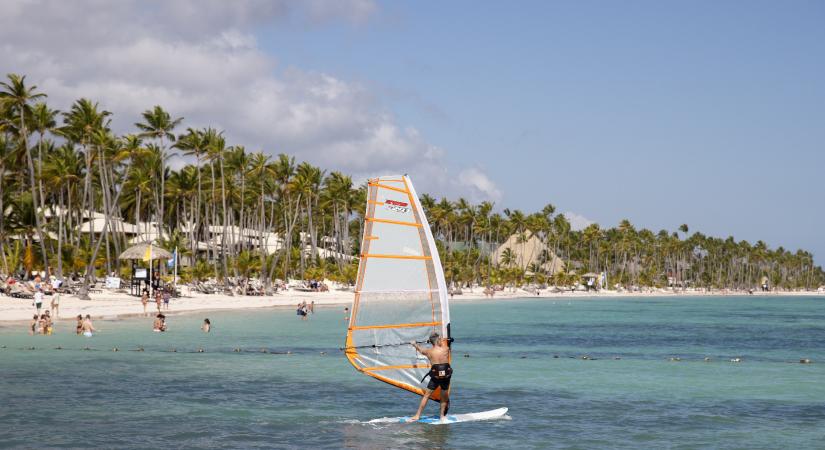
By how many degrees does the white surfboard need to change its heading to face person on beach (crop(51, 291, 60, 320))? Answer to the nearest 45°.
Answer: approximately 135° to its left

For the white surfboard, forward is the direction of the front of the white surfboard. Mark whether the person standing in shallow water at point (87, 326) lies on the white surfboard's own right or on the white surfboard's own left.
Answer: on the white surfboard's own left

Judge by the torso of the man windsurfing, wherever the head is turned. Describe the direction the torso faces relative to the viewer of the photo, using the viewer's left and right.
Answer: facing away from the viewer and to the left of the viewer

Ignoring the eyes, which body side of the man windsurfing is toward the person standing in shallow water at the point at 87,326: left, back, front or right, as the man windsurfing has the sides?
front

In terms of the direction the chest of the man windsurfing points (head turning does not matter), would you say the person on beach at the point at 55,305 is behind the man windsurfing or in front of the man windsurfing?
in front

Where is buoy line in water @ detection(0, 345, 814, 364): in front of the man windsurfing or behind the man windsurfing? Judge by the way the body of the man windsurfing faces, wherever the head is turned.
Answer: in front

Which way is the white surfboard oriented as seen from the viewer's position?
to the viewer's right
